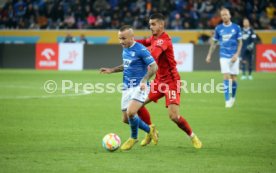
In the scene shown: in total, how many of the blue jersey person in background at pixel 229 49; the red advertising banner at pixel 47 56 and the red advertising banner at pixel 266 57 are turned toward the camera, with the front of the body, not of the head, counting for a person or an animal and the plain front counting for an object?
3

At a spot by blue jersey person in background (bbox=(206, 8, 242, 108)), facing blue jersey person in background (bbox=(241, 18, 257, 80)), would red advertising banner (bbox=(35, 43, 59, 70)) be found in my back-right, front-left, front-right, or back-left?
front-left

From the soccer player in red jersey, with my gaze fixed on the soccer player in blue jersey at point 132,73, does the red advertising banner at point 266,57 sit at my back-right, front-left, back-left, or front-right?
back-right

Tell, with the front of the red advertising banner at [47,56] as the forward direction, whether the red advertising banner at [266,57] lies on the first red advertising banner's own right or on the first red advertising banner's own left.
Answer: on the first red advertising banner's own left

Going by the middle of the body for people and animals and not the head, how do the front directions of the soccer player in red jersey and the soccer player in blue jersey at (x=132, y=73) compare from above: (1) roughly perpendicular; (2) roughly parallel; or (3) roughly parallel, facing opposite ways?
roughly parallel

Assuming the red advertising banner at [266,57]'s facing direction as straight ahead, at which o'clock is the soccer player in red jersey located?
The soccer player in red jersey is roughly at 12 o'clock from the red advertising banner.

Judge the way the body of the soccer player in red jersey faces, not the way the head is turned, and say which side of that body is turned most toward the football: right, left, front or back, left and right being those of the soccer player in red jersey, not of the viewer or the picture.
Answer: front

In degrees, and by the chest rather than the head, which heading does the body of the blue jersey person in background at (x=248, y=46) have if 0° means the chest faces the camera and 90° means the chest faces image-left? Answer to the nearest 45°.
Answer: approximately 0°

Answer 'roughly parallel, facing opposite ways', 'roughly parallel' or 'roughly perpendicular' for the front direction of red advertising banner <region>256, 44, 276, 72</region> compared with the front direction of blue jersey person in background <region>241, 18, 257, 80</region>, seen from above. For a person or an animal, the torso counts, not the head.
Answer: roughly parallel

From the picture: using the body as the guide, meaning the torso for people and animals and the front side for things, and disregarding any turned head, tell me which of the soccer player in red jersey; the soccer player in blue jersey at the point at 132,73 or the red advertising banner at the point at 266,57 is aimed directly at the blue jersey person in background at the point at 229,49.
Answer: the red advertising banner

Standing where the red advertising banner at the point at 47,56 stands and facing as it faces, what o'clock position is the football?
The football is roughly at 12 o'clock from the red advertising banner.

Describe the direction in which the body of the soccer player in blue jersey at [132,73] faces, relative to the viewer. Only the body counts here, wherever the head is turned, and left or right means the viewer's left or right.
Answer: facing the viewer and to the left of the viewer

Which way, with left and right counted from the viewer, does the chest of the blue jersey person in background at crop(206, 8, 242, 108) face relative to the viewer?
facing the viewer

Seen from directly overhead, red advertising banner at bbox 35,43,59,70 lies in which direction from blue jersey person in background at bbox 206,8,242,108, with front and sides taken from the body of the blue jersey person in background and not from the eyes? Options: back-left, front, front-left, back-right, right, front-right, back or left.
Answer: back-right

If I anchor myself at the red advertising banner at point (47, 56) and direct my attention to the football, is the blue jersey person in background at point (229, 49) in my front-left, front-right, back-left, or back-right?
front-left

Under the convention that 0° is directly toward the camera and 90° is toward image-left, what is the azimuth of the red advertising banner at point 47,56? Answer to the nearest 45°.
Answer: approximately 0°

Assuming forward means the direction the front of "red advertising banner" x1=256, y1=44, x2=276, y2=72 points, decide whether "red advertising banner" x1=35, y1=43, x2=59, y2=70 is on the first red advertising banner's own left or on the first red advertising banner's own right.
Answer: on the first red advertising banner's own right

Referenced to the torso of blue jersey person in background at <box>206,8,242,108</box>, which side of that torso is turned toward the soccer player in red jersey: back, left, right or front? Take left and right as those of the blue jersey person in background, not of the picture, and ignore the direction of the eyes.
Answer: front
